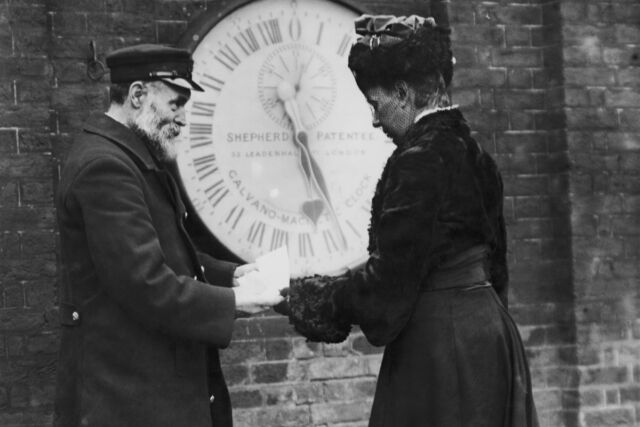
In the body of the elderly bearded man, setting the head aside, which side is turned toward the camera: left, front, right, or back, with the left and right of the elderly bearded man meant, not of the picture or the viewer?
right

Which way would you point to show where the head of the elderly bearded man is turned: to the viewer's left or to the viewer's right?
to the viewer's right

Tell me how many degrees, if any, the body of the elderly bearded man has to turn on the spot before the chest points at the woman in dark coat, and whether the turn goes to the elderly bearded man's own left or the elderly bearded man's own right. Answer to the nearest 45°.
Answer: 0° — they already face them

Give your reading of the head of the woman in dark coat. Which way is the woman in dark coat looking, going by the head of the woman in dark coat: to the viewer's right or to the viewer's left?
to the viewer's left
